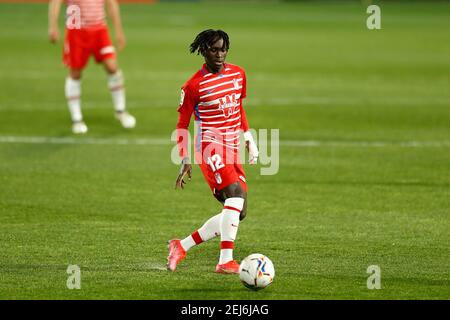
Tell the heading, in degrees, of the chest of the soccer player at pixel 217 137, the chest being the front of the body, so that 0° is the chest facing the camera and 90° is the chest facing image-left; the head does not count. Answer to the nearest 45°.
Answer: approximately 315°

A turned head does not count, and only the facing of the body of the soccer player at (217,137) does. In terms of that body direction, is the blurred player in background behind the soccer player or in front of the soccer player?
behind
